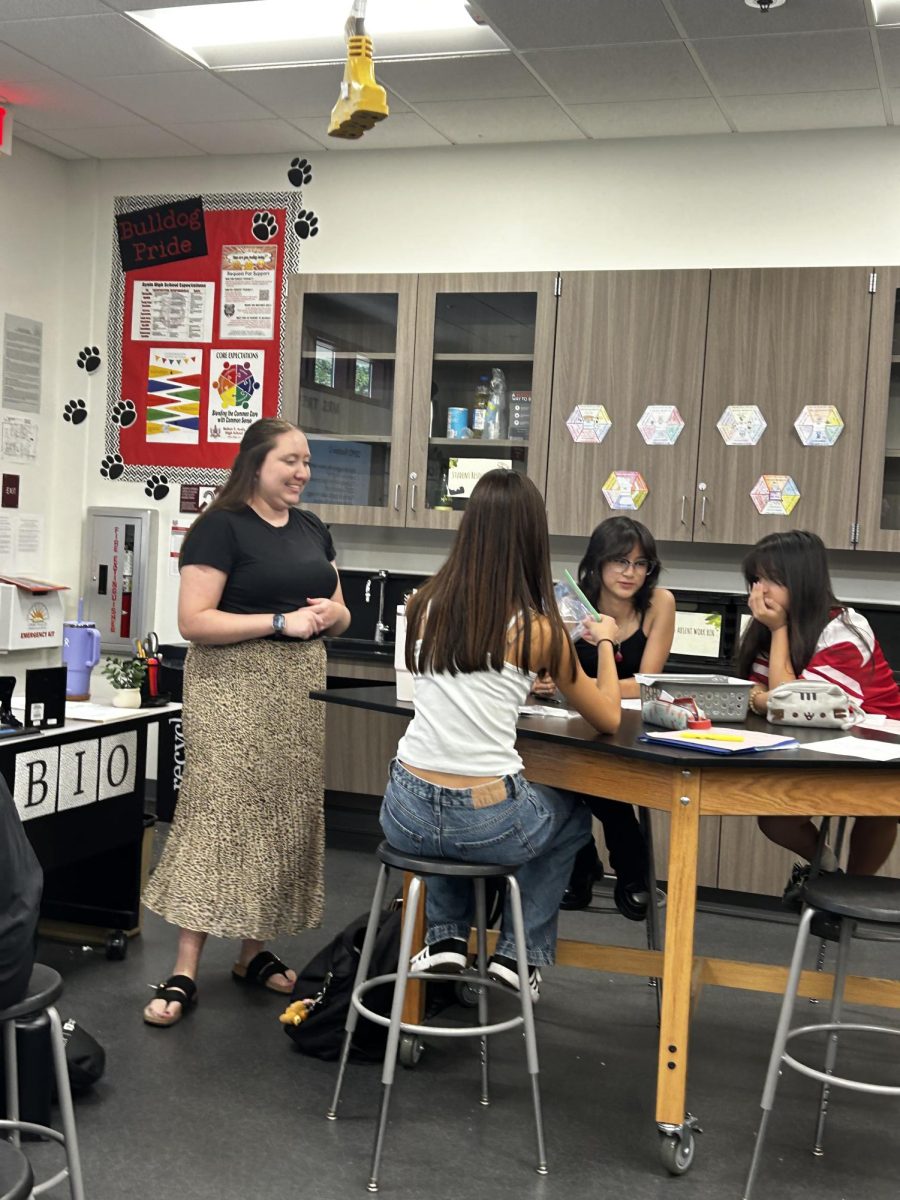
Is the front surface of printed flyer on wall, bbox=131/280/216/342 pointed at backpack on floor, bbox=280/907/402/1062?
yes

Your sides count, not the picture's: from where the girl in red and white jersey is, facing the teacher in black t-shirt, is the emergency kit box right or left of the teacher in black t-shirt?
right

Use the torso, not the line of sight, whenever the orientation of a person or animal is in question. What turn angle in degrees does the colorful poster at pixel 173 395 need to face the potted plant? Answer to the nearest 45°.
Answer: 0° — it already faces it

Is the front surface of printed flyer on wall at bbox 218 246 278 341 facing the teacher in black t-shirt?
yes

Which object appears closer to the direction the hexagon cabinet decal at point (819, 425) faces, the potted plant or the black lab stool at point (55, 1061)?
the black lab stool
